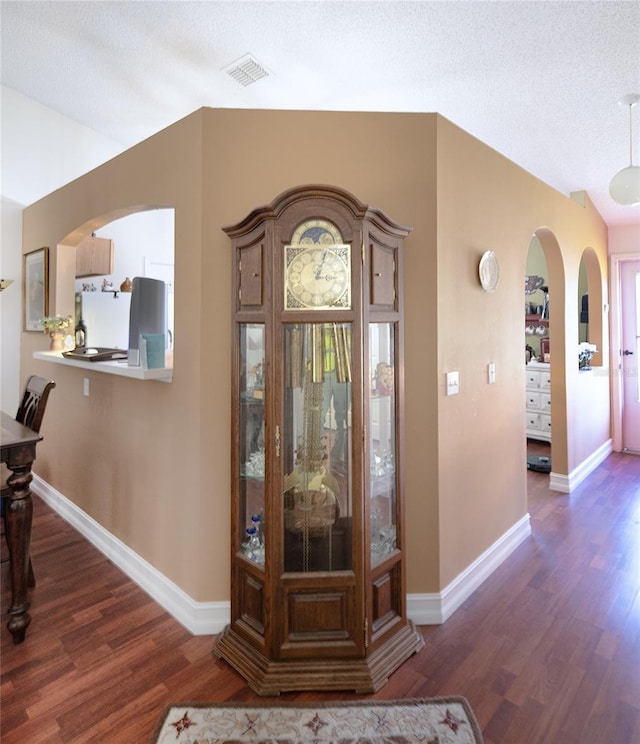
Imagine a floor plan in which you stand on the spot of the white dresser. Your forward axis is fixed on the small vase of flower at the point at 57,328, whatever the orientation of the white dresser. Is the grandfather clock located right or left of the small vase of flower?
left

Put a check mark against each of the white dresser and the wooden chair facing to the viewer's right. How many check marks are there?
0

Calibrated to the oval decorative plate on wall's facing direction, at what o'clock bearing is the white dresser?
The white dresser is roughly at 8 o'clock from the oval decorative plate on wall.

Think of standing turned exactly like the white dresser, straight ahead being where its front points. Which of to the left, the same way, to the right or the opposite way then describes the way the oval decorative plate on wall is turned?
to the left

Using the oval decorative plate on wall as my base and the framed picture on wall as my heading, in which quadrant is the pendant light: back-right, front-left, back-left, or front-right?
back-right

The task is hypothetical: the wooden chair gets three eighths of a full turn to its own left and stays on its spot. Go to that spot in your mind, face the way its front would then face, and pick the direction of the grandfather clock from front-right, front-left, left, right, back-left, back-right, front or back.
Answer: front-right

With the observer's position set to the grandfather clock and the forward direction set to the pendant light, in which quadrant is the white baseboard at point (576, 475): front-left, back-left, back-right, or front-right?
front-left

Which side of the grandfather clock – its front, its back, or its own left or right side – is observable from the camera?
front

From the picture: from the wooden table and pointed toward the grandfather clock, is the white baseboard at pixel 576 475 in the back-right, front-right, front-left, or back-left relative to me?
front-left

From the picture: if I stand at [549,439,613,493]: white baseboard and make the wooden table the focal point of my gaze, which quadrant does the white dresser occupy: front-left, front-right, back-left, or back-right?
back-right

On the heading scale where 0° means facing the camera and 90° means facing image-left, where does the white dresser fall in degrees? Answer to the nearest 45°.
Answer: approximately 45°
